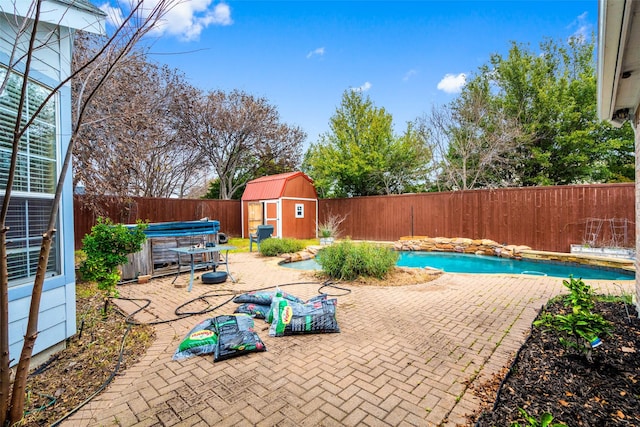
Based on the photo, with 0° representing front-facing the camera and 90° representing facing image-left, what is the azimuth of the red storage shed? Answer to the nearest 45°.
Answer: approximately 45°

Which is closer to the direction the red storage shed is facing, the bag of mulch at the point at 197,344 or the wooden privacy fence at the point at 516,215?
the bag of mulch

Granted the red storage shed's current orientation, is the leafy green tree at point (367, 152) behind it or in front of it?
behind

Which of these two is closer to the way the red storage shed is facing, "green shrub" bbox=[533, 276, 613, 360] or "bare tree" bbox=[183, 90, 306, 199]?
the green shrub

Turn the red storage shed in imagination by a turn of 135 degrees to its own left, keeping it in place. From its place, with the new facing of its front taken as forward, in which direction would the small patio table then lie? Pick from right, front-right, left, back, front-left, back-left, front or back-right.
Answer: right

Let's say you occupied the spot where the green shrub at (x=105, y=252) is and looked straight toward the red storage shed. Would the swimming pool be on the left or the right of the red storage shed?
right

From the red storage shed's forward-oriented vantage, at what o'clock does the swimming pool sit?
The swimming pool is roughly at 9 o'clock from the red storage shed.

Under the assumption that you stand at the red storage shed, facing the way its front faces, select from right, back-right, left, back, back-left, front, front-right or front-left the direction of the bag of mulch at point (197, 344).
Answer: front-left

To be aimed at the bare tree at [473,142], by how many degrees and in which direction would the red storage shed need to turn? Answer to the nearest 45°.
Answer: approximately 135° to its left

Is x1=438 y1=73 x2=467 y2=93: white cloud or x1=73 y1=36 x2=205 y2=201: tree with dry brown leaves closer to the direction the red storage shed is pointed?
the tree with dry brown leaves

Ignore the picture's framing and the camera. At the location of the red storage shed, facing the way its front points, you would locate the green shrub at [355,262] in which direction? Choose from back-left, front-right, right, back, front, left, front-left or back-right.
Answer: front-left
